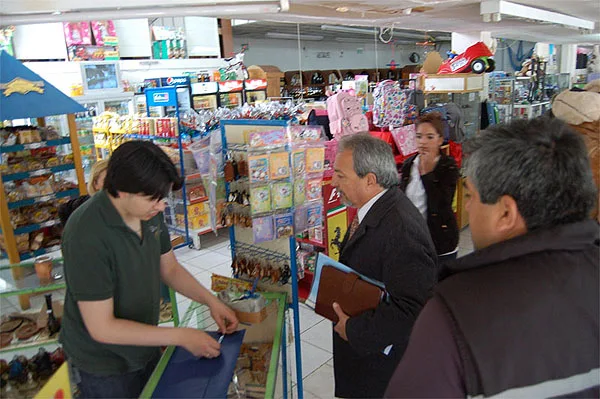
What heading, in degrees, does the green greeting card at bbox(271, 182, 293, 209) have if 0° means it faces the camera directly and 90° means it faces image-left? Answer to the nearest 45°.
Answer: approximately 0°

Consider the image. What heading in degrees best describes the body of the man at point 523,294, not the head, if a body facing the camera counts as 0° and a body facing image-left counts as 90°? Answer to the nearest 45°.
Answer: approximately 135°

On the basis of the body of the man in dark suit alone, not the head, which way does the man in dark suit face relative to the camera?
to the viewer's left

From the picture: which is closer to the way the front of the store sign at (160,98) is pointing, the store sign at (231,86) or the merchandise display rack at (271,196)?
the merchandise display rack

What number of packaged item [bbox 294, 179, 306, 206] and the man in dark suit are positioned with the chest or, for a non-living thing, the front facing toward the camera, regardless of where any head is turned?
1

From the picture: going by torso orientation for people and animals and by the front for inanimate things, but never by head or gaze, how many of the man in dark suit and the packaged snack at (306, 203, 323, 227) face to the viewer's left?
1

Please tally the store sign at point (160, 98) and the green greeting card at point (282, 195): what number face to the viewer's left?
0

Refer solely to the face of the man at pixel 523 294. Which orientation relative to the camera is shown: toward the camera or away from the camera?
away from the camera

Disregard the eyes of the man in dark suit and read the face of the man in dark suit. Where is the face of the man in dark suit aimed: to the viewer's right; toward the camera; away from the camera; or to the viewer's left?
to the viewer's left

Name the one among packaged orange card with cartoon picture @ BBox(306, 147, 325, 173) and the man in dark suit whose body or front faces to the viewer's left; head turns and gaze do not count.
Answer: the man in dark suit

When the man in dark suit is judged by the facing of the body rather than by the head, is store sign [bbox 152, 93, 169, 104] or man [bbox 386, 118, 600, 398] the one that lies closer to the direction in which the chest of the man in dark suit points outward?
the store sign

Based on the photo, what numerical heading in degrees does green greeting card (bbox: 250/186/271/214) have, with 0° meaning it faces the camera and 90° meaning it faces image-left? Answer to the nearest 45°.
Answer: approximately 0°
